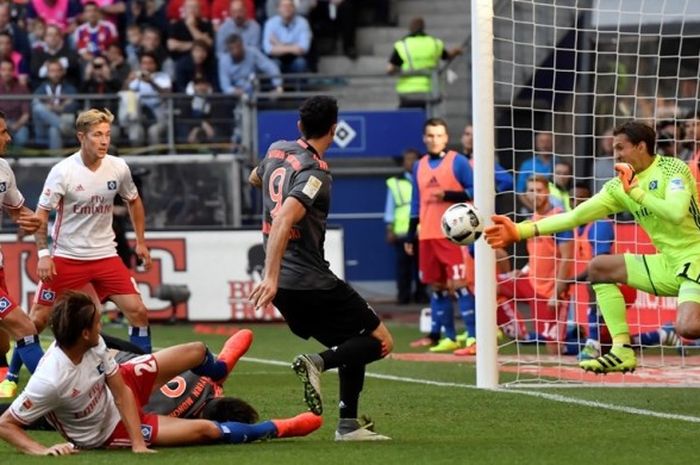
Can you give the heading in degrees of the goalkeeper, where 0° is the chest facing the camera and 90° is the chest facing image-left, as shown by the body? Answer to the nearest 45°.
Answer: approximately 45°

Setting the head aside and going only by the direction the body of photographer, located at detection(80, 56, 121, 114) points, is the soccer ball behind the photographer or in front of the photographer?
in front

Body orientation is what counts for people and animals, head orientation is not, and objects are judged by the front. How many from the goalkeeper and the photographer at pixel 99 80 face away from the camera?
0

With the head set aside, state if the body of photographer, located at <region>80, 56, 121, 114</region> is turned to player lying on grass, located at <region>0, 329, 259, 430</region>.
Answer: yes

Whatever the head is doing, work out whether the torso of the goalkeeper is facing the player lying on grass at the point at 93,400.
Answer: yes

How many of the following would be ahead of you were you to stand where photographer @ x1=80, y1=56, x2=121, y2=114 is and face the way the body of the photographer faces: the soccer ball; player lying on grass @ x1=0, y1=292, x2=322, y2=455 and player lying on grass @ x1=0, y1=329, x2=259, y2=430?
3

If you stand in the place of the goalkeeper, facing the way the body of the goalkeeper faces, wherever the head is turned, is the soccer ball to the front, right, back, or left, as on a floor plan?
front

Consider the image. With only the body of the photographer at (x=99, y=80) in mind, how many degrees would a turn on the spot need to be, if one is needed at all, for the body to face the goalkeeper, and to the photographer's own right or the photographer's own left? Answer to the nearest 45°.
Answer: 0° — they already face them

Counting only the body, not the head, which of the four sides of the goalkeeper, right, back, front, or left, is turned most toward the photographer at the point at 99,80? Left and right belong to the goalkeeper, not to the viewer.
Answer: right

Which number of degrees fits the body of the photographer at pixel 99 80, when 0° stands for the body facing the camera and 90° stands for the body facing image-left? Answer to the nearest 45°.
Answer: approximately 0°

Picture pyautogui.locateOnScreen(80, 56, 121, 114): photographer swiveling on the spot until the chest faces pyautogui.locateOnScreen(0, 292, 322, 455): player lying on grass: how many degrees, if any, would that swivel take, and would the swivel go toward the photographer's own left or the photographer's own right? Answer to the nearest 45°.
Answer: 0° — they already face them
